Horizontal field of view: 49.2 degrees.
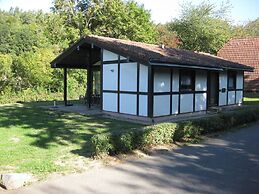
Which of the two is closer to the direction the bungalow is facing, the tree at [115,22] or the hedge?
the hedge

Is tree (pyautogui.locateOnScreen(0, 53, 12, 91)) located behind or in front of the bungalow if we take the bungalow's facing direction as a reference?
behind

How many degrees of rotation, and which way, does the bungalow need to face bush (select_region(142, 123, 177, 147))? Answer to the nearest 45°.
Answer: approximately 45° to its right

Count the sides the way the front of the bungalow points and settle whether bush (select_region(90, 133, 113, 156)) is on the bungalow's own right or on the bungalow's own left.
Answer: on the bungalow's own right

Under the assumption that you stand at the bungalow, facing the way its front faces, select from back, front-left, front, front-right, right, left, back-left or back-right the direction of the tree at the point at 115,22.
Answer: back-left

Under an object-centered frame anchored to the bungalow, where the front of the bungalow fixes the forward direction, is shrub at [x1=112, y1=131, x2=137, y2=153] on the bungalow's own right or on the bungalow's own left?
on the bungalow's own right

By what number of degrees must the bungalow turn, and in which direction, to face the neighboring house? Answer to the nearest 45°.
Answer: approximately 90° to its left

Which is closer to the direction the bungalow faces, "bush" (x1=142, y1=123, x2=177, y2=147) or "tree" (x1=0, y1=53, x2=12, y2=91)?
the bush

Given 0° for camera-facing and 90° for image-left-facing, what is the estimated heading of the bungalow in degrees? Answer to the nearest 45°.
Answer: approximately 315°
